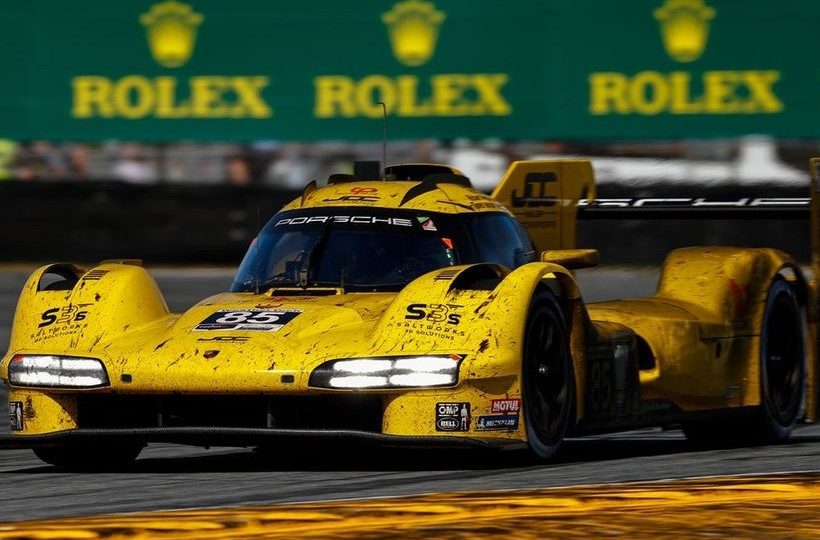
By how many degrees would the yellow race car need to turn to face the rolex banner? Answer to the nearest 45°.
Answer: approximately 135° to its right

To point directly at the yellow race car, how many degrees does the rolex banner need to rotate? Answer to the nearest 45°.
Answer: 0° — it already faces it

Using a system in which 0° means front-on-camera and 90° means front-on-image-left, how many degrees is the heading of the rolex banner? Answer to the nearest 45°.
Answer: approximately 0°

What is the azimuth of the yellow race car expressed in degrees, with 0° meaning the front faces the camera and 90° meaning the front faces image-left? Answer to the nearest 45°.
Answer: approximately 45°
